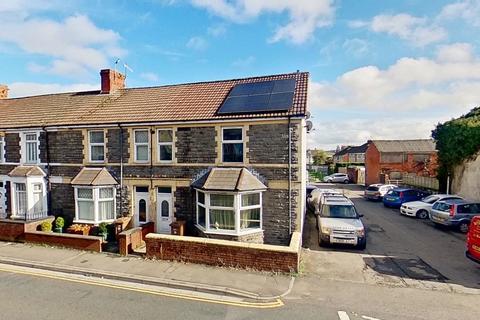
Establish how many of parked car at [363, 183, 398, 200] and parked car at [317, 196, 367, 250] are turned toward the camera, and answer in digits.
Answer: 1
